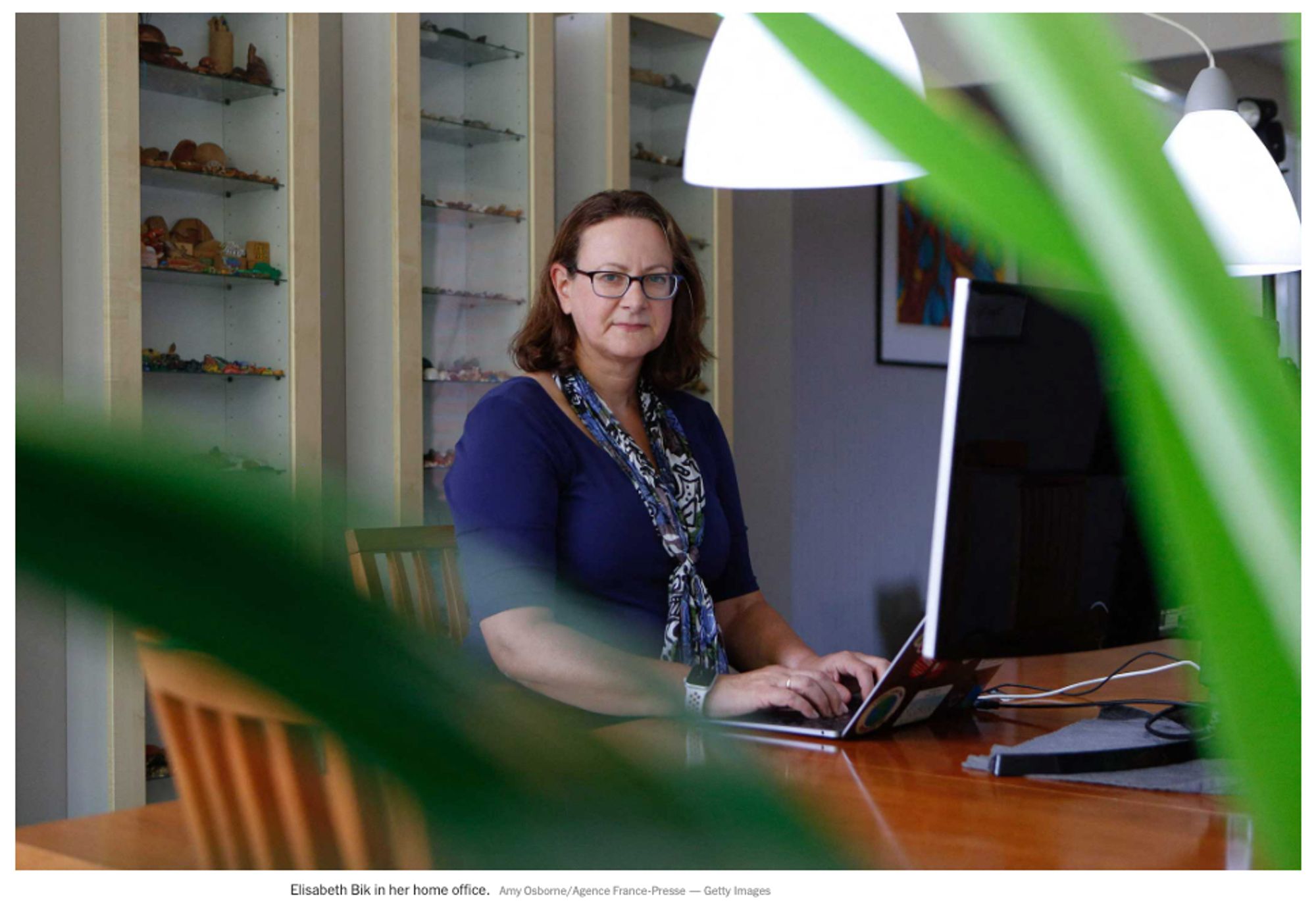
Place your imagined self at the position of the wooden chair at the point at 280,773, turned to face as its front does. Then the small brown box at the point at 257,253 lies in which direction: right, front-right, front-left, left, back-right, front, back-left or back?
front-left

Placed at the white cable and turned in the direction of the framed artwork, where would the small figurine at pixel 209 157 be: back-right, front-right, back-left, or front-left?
front-left

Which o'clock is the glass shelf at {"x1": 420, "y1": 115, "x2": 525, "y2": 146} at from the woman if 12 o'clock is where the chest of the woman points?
The glass shelf is roughly at 7 o'clock from the woman.

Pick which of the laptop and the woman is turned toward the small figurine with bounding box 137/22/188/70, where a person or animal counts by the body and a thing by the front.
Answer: the laptop

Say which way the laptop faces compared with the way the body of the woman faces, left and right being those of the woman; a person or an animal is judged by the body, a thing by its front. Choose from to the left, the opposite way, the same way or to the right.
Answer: the opposite way

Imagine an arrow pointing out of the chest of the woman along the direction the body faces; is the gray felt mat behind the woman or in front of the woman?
in front

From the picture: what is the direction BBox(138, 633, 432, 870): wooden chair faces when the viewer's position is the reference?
facing away from the viewer and to the right of the viewer

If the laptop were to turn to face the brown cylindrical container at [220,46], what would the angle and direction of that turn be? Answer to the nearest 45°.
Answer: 0° — it already faces it

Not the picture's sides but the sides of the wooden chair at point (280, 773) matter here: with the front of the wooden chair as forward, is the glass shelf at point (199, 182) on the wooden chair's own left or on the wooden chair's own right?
on the wooden chair's own left

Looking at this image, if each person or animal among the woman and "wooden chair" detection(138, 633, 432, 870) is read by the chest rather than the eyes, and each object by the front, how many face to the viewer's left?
0

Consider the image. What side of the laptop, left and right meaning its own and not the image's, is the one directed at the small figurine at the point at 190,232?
front

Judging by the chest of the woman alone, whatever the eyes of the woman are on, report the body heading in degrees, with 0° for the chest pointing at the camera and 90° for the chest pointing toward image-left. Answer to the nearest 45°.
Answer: approximately 315°

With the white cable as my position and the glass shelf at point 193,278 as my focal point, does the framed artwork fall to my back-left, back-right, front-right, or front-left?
front-right

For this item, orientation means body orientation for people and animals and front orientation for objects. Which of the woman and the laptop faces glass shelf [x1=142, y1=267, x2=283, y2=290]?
the laptop

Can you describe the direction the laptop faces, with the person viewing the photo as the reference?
facing away from the viewer and to the left of the viewer
